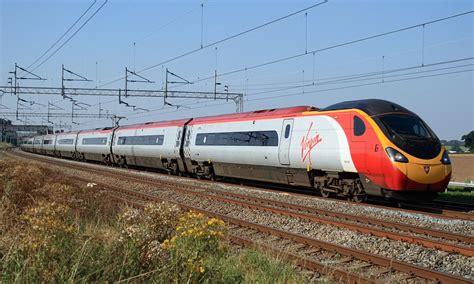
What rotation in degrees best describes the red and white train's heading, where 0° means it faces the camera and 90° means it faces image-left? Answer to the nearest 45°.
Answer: approximately 315°
